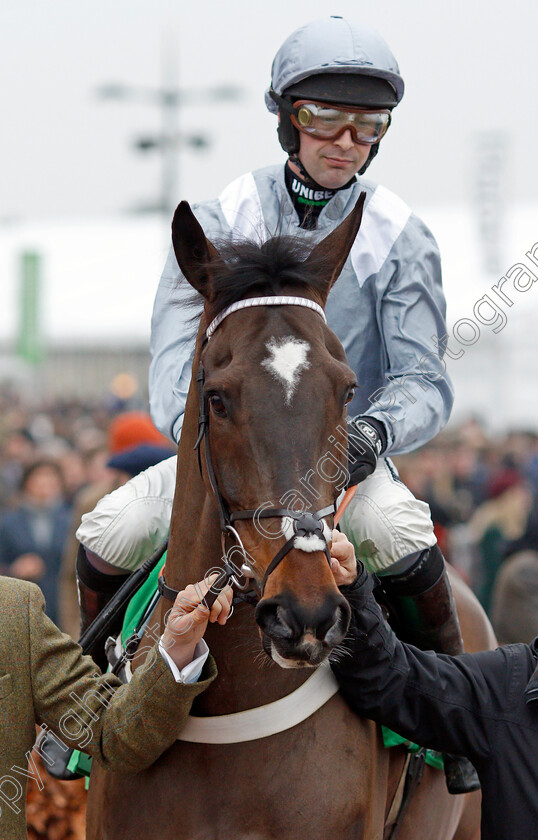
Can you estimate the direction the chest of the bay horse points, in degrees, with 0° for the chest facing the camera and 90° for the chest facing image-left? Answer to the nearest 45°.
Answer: approximately 0°

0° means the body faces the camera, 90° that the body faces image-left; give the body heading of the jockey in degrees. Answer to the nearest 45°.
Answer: approximately 0°
